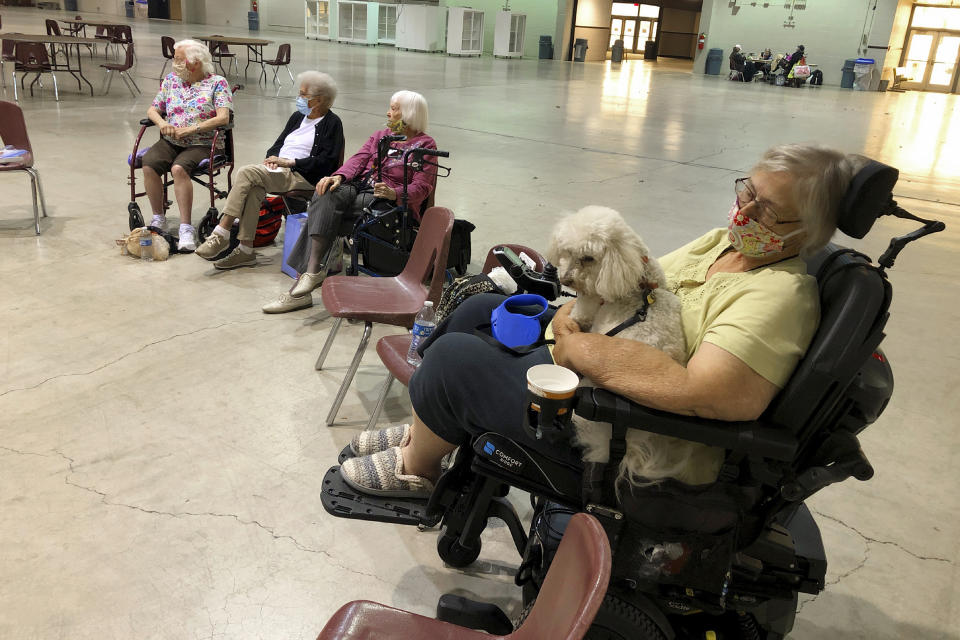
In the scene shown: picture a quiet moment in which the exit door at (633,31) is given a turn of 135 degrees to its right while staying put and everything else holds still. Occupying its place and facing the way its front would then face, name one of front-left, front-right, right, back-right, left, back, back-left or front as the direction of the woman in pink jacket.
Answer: back-left

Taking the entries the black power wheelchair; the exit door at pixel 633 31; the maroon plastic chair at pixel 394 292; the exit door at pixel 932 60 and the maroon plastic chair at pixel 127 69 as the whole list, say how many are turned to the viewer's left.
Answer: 3

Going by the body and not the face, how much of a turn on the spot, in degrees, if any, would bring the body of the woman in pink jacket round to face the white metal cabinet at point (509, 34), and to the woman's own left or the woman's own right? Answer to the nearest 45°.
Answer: approximately 135° to the woman's own right

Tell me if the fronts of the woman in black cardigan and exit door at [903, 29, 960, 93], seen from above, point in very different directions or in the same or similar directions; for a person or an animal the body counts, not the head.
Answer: same or similar directions

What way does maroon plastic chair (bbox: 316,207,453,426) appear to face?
to the viewer's left

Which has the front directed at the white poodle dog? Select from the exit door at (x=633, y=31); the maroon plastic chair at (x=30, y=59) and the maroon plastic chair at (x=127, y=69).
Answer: the exit door

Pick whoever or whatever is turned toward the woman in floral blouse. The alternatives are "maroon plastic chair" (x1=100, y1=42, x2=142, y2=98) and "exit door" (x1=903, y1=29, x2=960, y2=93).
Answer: the exit door

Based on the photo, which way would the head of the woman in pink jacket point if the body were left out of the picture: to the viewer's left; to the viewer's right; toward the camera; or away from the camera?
to the viewer's left

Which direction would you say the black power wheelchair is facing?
to the viewer's left

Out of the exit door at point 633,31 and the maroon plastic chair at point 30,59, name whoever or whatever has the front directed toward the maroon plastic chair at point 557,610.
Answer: the exit door

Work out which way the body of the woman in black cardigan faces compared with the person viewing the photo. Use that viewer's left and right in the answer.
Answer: facing the viewer and to the left of the viewer

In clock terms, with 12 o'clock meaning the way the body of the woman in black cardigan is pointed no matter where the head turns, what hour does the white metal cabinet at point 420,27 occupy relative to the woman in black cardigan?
The white metal cabinet is roughly at 5 o'clock from the woman in black cardigan.

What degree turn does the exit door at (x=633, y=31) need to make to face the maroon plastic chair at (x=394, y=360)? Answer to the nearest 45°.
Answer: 0° — it already faces it

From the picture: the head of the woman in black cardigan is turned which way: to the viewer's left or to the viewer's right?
to the viewer's left

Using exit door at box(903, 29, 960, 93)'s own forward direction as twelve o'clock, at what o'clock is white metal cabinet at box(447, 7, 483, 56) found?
The white metal cabinet is roughly at 2 o'clock from the exit door.

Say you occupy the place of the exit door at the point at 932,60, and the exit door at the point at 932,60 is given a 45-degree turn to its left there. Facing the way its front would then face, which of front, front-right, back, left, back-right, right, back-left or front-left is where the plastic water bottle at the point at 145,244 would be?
front-right

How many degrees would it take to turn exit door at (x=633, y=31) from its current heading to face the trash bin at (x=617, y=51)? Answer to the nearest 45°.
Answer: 0° — it already faces it
